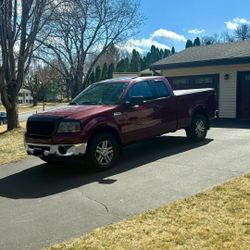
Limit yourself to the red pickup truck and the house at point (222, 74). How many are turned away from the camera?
0

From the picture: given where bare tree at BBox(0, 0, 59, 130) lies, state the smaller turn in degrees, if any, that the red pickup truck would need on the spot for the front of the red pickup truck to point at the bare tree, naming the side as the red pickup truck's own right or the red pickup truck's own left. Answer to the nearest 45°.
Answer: approximately 90° to the red pickup truck's own right

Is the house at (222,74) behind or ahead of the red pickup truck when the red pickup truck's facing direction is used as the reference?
behind

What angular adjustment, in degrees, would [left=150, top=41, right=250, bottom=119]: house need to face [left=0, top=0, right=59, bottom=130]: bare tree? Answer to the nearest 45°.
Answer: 0° — it already faces it

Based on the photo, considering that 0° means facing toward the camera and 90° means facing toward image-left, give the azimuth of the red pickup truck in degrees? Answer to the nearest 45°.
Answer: approximately 45°

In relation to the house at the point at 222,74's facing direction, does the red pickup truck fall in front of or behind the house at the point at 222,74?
in front
